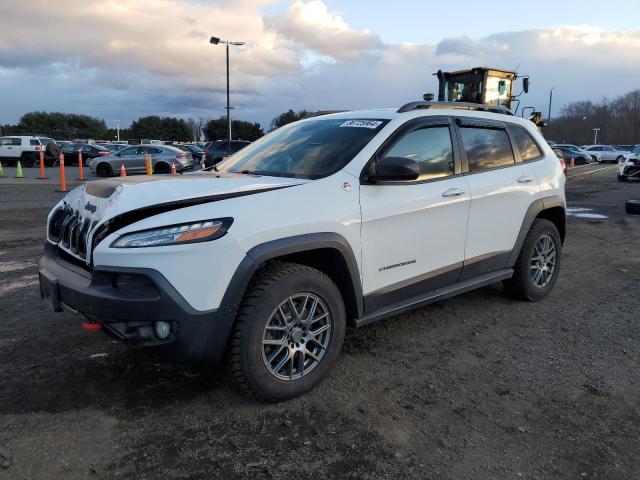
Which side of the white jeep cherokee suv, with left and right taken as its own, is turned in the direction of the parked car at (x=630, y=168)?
back

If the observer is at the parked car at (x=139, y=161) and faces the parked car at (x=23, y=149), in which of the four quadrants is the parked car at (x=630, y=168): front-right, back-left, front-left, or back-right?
back-right

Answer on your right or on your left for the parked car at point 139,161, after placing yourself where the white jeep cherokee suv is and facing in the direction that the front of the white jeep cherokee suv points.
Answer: on your right

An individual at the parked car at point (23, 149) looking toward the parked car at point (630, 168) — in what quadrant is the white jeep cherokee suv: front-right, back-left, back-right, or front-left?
front-right

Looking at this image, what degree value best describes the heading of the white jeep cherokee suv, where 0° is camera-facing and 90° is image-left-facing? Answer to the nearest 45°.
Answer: approximately 45°

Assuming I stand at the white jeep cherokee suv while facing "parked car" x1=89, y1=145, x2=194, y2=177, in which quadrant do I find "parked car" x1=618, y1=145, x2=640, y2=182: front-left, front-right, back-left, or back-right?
front-right

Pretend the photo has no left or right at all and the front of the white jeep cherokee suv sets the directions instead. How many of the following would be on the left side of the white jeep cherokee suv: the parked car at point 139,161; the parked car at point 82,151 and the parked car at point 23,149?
0

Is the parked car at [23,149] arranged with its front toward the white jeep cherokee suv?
no
